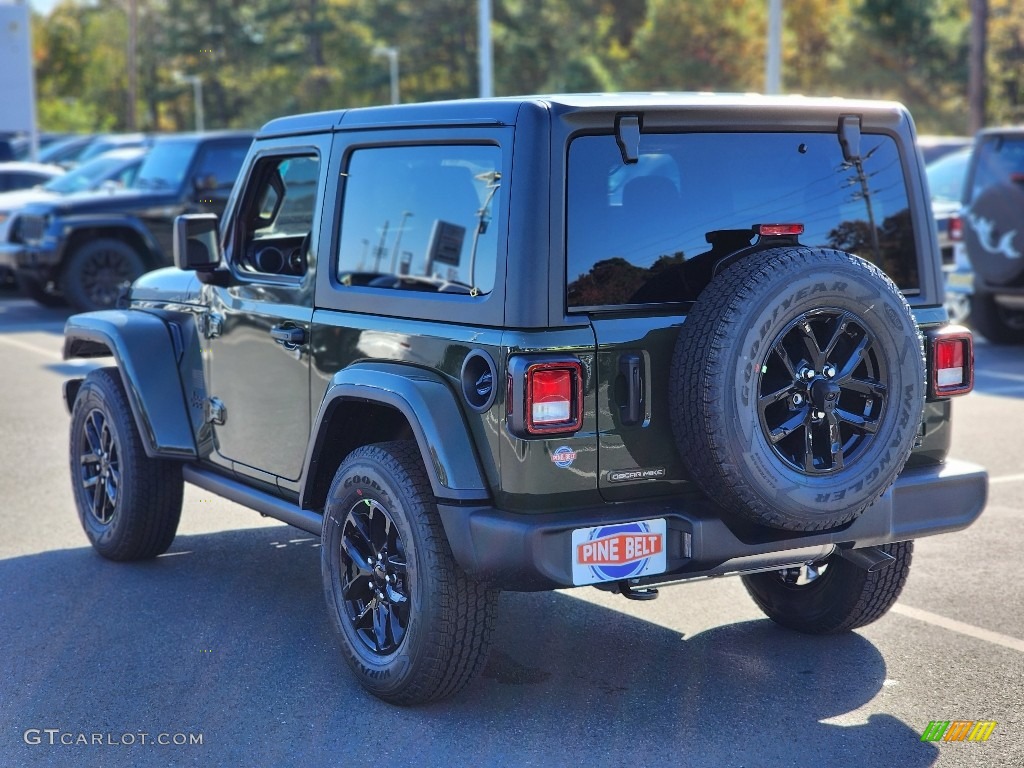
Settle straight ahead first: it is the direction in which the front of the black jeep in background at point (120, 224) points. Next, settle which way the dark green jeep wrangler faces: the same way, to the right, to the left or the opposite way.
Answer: to the right

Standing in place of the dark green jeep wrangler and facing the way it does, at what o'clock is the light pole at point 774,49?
The light pole is roughly at 2 o'clock from the dark green jeep wrangler.

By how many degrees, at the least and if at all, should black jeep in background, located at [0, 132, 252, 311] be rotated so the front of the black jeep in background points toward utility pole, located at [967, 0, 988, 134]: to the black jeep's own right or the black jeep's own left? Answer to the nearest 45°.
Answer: approximately 180°

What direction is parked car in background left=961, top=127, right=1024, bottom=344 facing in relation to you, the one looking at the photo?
facing away from the viewer and to the right of the viewer

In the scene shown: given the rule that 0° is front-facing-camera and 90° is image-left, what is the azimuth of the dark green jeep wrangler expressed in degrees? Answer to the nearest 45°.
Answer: approximately 135°

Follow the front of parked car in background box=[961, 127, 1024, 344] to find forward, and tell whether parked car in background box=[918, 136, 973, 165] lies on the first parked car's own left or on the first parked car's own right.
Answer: on the first parked car's own left
